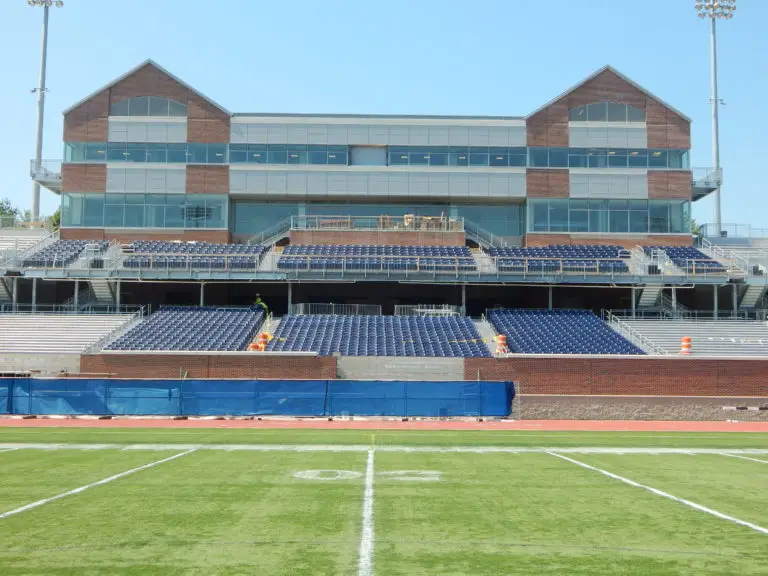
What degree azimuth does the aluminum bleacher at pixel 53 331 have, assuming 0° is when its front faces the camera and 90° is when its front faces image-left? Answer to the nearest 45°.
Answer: approximately 0°

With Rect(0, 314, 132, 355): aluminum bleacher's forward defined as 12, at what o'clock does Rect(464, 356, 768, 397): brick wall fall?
The brick wall is roughly at 10 o'clock from the aluminum bleacher.
